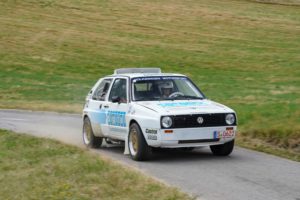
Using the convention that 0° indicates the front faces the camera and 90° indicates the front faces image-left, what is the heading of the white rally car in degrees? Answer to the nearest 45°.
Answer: approximately 315°

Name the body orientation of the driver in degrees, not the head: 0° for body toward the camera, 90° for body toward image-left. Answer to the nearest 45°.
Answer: approximately 315°
